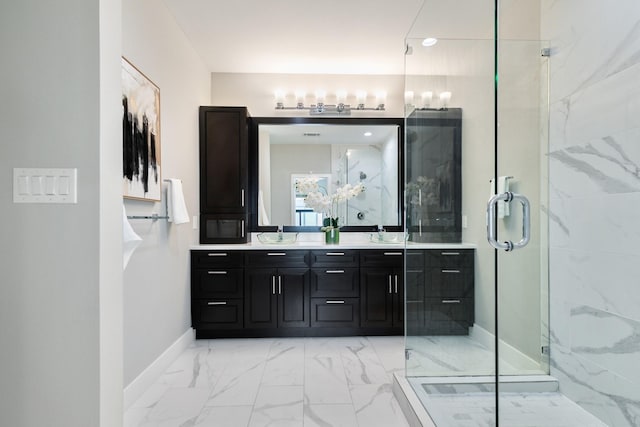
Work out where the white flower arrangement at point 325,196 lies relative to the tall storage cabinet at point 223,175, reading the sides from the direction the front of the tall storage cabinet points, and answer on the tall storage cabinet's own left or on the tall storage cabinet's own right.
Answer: on the tall storage cabinet's own left

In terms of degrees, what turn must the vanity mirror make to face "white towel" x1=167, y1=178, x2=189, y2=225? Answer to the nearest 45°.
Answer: approximately 45° to its right

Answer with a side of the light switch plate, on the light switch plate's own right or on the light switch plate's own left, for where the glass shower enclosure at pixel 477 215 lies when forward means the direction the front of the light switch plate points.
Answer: on the light switch plate's own left

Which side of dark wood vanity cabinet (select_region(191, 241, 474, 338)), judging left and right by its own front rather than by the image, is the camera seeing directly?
front

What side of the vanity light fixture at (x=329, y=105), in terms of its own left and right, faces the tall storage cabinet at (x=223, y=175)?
right

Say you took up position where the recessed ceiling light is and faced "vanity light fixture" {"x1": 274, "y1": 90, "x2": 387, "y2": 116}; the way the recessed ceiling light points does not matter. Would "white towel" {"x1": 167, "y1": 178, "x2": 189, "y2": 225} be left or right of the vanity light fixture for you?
left

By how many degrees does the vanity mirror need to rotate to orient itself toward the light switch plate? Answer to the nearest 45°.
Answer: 0° — it already faces it

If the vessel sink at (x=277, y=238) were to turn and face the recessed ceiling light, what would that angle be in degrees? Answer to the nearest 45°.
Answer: approximately 45° to its left

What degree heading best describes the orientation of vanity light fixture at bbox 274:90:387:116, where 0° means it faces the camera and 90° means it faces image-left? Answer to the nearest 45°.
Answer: approximately 0°
